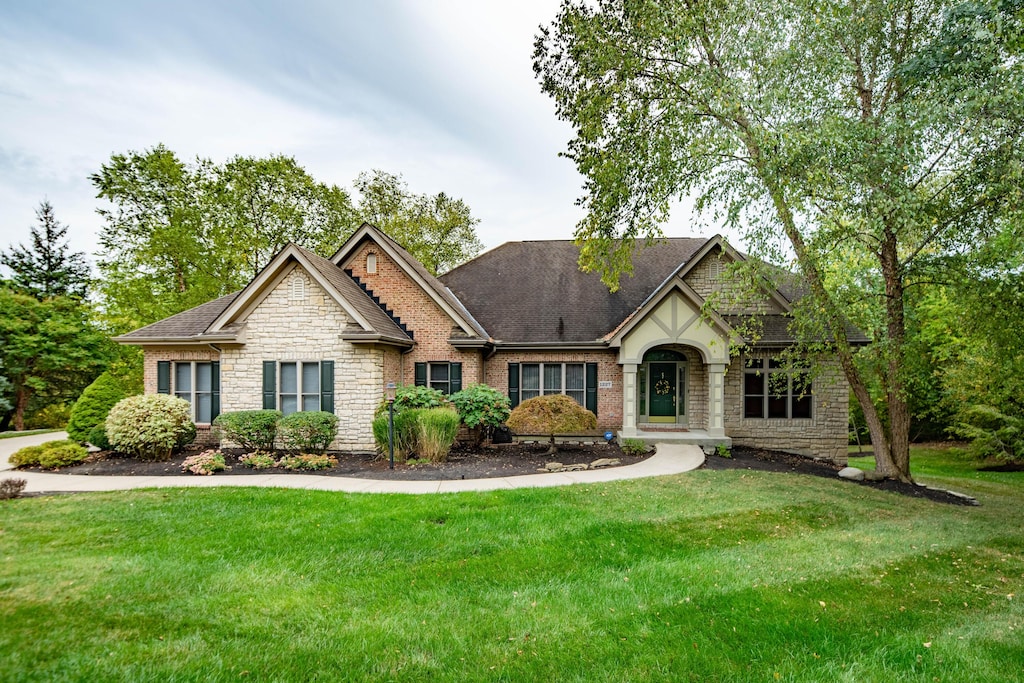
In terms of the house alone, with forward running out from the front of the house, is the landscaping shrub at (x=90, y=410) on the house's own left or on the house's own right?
on the house's own right

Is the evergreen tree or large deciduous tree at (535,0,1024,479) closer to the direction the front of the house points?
the large deciduous tree

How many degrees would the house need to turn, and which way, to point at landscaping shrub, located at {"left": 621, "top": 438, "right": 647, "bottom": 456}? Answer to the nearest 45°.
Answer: approximately 45° to its left

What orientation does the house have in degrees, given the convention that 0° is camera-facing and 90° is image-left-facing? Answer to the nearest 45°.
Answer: approximately 0°

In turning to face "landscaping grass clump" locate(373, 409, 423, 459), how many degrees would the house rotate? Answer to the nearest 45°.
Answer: approximately 45° to its right
